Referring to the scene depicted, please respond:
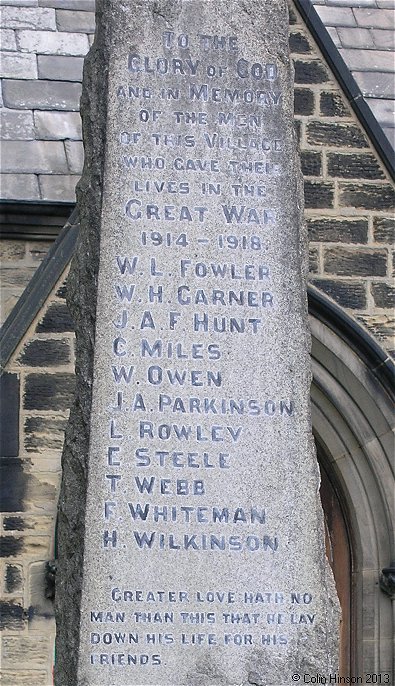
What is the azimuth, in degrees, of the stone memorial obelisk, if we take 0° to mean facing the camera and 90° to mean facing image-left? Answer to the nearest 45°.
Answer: approximately 0°
